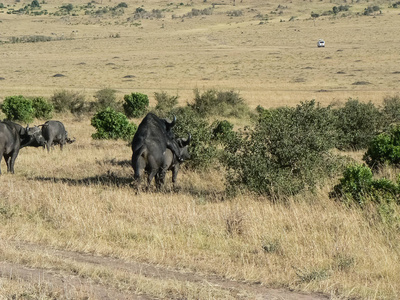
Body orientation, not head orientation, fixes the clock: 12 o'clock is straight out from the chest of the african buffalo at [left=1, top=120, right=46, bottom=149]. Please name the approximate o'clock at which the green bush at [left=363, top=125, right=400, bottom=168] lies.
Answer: The green bush is roughly at 1 o'clock from the african buffalo.

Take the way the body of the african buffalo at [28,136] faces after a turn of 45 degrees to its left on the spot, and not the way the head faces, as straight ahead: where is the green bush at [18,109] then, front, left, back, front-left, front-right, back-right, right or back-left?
front-left

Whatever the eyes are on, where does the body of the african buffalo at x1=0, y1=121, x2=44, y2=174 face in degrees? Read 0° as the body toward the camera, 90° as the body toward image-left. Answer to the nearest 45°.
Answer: approximately 270°

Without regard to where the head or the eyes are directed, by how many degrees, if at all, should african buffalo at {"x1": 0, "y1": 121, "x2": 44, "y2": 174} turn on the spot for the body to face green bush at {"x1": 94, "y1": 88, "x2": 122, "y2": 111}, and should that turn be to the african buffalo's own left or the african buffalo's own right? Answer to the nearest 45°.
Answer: approximately 90° to the african buffalo's own left

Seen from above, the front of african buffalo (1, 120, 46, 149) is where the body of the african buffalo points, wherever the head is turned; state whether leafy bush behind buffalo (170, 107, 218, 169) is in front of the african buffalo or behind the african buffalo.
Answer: in front

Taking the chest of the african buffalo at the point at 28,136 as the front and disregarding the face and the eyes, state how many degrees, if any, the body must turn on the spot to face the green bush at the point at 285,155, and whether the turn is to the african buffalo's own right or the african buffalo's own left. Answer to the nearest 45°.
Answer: approximately 45° to the african buffalo's own right

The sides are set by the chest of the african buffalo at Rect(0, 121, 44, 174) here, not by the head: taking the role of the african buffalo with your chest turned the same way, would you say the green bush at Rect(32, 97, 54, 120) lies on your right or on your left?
on your left

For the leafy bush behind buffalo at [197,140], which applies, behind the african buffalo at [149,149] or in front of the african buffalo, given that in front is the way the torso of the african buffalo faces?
in front

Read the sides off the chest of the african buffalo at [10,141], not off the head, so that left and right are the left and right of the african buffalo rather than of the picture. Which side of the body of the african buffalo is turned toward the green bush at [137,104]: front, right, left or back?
front

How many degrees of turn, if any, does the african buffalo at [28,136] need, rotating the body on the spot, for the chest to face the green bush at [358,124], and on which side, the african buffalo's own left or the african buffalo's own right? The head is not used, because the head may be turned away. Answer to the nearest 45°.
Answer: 0° — it already faces it
